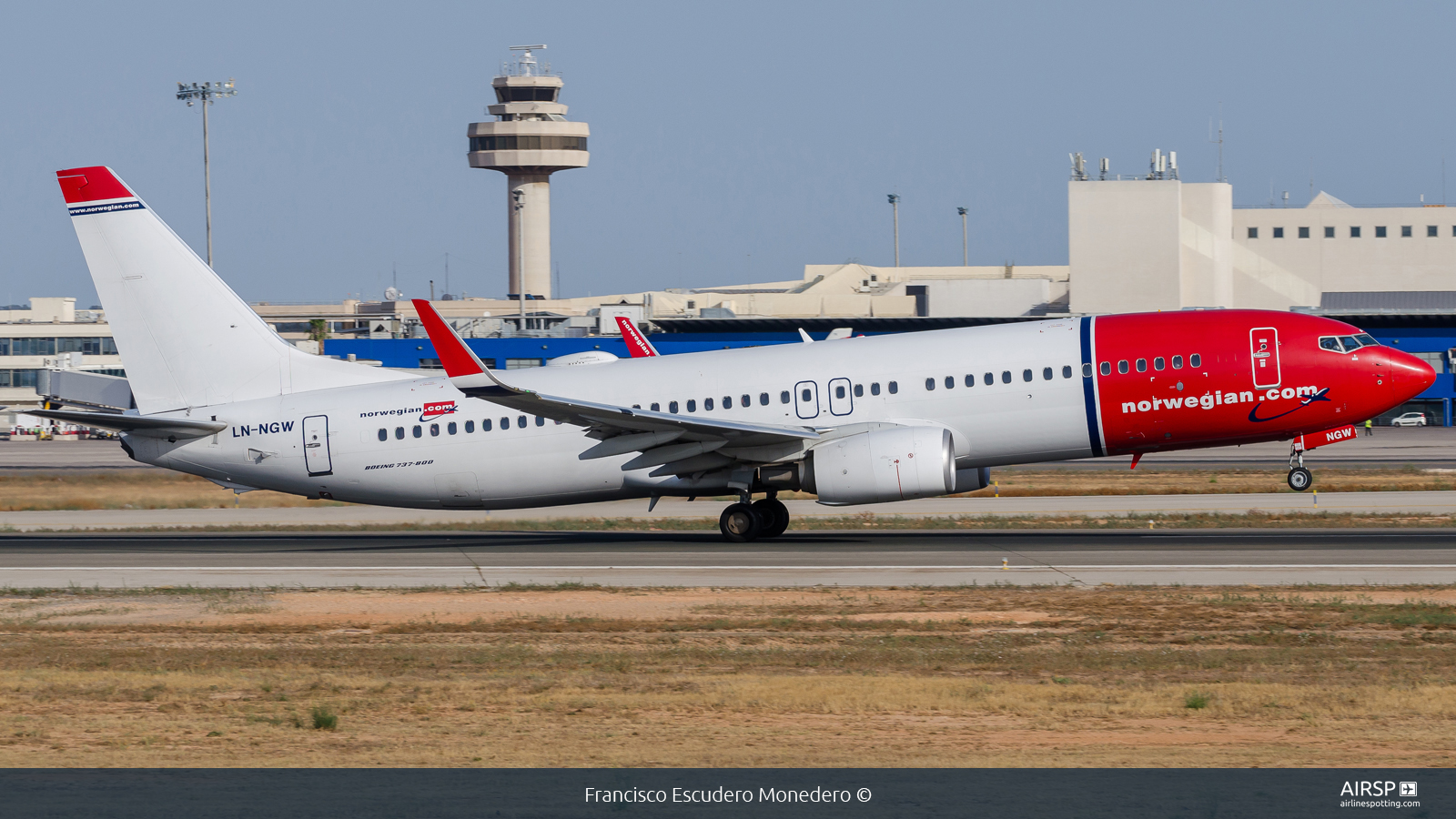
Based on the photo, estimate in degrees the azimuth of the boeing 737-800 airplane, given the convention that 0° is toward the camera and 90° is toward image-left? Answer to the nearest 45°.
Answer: approximately 270°
